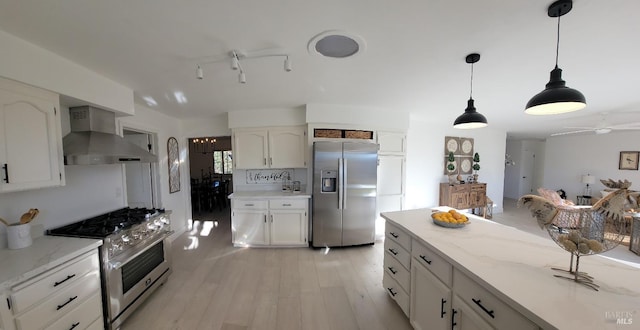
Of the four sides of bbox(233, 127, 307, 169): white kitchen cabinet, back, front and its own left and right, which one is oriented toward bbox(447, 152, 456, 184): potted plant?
left

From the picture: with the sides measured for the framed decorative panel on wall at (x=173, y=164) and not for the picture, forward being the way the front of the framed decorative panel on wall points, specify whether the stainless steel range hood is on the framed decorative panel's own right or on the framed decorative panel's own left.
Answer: on the framed decorative panel's own right

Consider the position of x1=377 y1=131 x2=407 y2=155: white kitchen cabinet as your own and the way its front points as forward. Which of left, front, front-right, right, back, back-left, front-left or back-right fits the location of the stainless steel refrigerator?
front-right

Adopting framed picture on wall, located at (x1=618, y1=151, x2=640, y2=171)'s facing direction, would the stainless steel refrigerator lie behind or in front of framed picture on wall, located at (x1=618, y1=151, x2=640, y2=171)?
in front

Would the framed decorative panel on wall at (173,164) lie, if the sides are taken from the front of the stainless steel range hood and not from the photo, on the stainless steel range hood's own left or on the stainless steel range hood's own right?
on the stainless steel range hood's own left

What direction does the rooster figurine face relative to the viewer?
to the viewer's right

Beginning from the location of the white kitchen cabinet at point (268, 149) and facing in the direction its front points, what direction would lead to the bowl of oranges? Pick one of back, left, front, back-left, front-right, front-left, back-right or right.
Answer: front-left

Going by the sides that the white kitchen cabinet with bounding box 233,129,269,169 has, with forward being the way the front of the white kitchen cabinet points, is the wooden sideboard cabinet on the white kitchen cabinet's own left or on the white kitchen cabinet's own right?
on the white kitchen cabinet's own left
